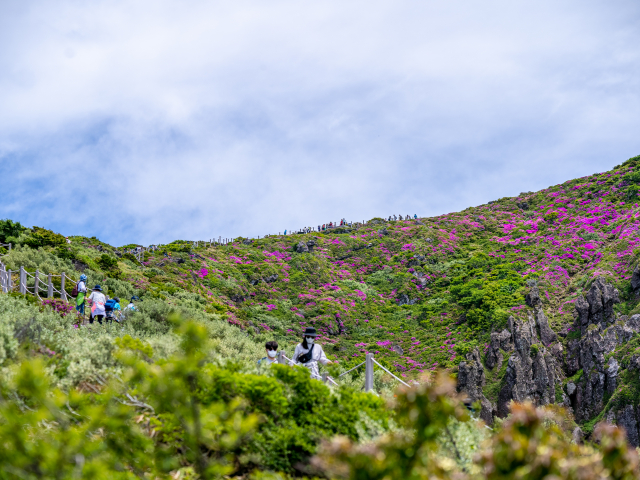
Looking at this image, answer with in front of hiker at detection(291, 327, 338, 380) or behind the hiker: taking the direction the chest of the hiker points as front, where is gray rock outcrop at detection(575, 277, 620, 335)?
behind

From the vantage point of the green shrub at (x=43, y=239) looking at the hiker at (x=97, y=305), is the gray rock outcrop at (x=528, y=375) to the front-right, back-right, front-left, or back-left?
front-left

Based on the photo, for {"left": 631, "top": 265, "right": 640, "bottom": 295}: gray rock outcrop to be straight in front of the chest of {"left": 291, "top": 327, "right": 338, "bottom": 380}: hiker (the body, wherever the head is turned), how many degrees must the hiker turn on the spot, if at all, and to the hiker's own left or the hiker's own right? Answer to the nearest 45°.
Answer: approximately 135° to the hiker's own left

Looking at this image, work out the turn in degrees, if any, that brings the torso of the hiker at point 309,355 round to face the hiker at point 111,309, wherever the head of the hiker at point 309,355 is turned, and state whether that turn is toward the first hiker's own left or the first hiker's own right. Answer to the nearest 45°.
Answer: approximately 135° to the first hiker's own right

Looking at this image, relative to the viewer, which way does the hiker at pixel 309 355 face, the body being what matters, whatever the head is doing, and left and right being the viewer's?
facing the viewer
